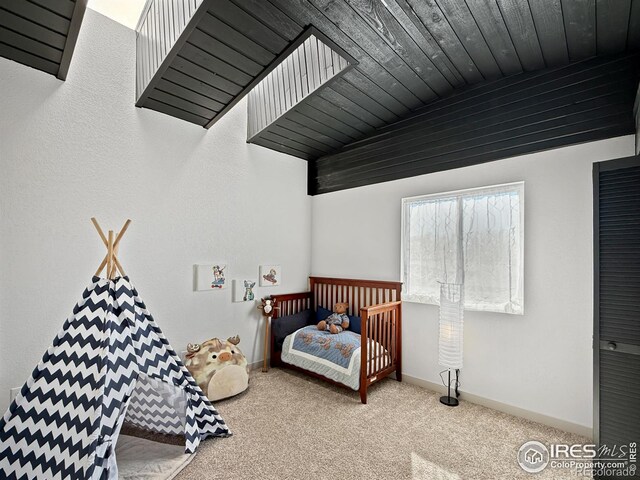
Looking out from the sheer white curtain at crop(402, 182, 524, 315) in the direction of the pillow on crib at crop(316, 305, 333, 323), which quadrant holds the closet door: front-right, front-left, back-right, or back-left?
back-left

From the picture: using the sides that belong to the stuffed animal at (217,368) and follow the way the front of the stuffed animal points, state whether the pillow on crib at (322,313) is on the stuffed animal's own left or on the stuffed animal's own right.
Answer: on the stuffed animal's own left

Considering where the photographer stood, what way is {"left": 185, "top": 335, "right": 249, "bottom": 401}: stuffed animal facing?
facing the viewer and to the right of the viewer

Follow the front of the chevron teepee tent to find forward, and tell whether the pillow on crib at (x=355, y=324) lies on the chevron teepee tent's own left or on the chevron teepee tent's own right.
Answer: on the chevron teepee tent's own left

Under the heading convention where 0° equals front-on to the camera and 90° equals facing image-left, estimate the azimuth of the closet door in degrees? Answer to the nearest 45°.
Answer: approximately 45°

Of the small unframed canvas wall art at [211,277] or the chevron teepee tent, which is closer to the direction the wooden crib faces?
the chevron teepee tent

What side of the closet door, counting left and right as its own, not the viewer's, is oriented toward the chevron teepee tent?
front
